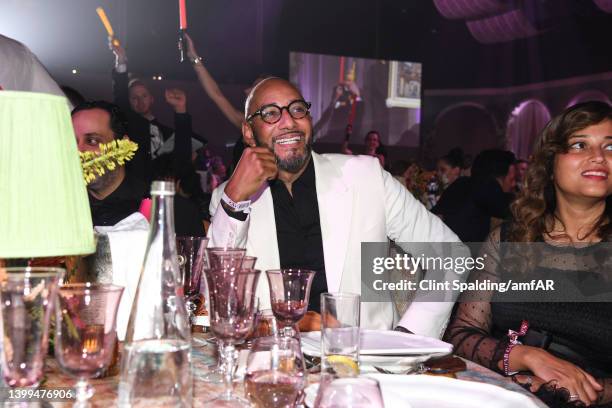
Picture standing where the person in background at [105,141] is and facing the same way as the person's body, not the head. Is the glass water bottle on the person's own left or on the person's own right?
on the person's own left

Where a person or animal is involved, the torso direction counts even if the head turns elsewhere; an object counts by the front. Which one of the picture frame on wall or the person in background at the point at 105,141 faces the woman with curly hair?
the picture frame on wall

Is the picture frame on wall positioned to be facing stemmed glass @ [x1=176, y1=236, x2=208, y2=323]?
yes

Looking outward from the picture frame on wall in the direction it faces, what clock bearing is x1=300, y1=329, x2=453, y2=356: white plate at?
The white plate is roughly at 12 o'clock from the picture frame on wall.

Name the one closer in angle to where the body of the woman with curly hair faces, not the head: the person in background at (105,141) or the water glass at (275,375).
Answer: the water glass

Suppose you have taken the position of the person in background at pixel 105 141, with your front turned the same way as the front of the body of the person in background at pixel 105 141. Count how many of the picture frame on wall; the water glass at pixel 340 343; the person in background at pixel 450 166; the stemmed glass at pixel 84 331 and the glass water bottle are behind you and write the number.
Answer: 2

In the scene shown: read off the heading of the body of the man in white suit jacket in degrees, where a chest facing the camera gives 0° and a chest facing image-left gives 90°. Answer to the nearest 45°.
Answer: approximately 0°

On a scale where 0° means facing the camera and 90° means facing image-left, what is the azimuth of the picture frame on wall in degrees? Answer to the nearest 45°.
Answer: approximately 0°
